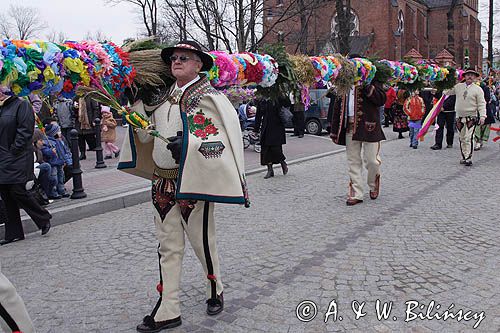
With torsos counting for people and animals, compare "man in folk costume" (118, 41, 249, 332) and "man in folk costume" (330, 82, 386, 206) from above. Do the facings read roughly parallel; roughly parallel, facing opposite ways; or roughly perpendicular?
roughly parallel

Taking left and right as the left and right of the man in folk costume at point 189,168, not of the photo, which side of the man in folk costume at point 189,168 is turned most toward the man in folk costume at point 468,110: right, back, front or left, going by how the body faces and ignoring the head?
back

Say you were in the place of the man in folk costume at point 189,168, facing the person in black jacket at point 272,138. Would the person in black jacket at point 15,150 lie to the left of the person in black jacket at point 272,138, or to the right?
left

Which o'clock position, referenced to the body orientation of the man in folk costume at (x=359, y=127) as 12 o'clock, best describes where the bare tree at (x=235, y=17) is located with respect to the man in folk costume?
The bare tree is roughly at 4 o'clock from the man in folk costume.

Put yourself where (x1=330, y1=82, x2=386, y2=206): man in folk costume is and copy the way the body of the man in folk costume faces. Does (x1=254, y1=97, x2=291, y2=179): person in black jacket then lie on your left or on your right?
on your right

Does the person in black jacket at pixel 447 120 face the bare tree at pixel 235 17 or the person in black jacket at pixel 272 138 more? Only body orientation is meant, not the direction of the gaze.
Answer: the person in black jacket

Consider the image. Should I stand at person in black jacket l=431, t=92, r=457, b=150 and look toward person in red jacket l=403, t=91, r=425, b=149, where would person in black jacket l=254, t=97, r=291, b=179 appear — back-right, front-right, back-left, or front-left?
front-left

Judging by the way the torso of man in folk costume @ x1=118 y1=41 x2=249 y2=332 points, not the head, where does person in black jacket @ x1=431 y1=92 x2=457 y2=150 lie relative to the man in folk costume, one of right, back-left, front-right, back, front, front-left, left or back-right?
back

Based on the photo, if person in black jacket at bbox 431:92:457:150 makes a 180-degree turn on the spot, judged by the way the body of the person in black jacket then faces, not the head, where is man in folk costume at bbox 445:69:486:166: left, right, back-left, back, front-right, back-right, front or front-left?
back-right

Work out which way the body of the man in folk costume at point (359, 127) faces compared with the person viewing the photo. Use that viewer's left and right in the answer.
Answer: facing the viewer and to the left of the viewer

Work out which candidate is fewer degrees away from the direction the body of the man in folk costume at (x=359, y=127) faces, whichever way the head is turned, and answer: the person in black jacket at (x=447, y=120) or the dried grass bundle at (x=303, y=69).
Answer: the dried grass bundle

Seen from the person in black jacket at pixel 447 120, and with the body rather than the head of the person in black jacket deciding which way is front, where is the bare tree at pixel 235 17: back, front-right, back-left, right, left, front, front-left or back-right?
right

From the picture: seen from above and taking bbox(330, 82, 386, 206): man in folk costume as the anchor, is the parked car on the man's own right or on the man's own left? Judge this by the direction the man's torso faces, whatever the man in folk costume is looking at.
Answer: on the man's own right

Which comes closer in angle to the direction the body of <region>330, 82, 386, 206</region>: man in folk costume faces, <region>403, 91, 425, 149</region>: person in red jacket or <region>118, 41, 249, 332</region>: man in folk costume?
the man in folk costume
